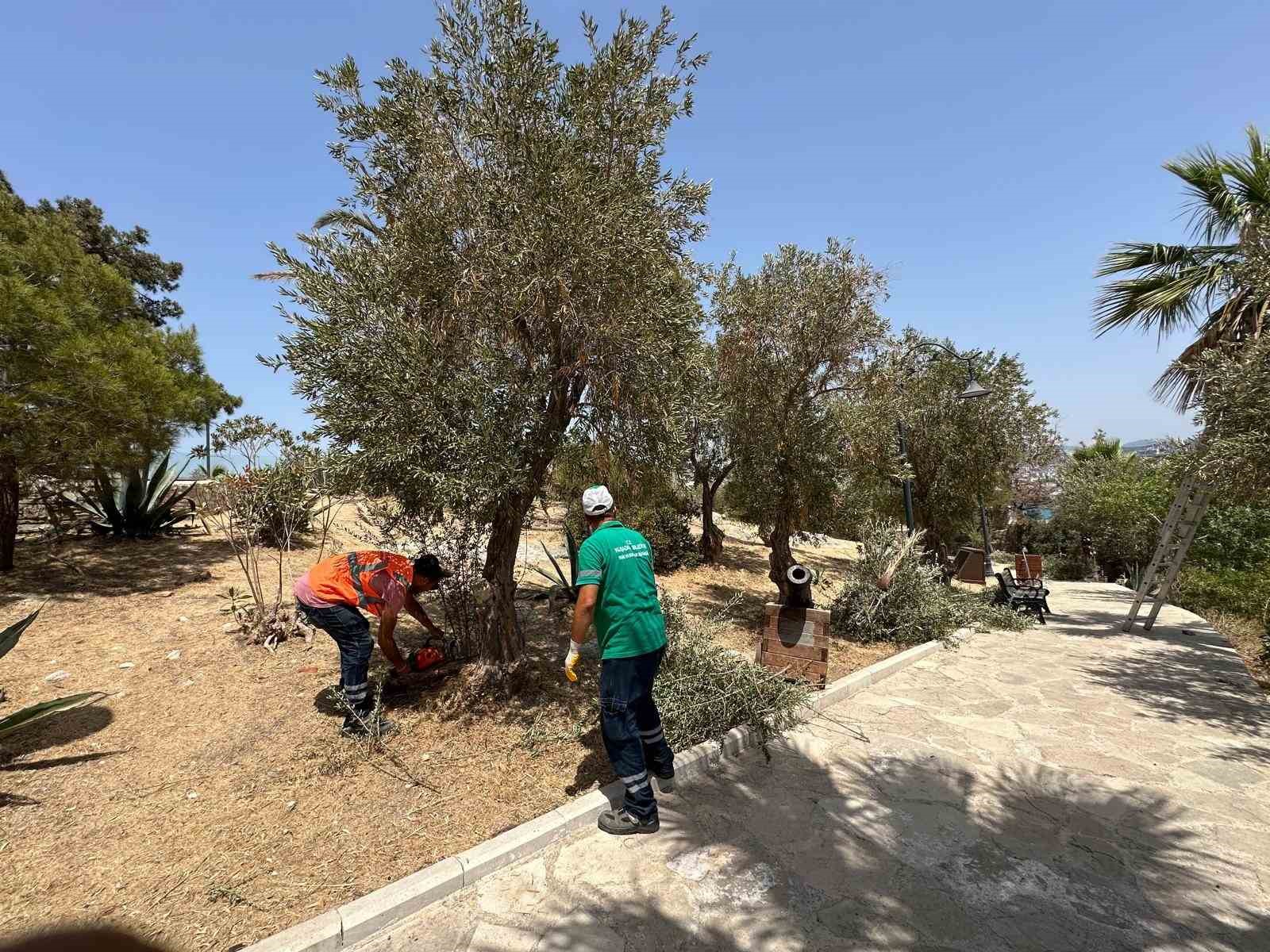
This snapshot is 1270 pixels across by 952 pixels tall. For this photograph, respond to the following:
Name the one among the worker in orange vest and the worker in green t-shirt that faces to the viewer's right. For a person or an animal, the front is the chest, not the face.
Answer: the worker in orange vest

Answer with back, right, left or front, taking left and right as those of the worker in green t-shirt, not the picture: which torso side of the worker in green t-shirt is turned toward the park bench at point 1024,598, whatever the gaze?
right

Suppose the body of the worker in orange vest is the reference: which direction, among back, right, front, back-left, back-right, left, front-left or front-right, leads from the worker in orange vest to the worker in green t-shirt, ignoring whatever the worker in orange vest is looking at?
front-right

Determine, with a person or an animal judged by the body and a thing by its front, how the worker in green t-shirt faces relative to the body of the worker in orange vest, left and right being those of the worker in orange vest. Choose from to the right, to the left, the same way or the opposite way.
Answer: to the left

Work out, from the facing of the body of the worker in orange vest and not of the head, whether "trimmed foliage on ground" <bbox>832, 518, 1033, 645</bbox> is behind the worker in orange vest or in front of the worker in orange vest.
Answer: in front

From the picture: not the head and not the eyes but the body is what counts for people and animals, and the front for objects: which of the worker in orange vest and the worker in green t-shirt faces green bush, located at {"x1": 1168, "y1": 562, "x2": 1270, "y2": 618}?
the worker in orange vest

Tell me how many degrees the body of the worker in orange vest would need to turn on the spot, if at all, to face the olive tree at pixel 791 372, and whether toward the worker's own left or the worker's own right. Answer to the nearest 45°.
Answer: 0° — they already face it

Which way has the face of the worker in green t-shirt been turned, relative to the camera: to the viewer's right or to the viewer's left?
to the viewer's left

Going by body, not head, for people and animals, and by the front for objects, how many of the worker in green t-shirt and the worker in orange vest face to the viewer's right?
1

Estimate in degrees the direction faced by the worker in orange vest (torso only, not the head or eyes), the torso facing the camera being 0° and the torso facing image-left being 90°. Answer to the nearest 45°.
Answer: approximately 270°

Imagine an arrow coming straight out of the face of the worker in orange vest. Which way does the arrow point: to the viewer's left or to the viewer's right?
to the viewer's right
